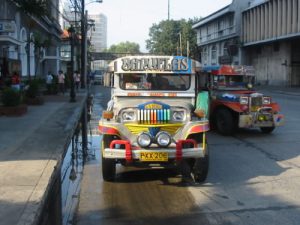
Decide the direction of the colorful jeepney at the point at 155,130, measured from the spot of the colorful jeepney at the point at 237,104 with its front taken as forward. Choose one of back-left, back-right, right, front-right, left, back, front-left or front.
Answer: front-right

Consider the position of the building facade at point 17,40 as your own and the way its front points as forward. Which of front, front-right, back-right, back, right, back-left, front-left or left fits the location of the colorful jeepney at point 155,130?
front-right

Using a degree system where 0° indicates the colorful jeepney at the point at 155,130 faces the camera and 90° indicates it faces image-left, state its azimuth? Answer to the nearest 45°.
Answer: approximately 0°

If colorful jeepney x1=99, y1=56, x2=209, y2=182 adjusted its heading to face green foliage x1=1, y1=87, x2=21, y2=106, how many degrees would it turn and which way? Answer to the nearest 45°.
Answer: approximately 135° to its right

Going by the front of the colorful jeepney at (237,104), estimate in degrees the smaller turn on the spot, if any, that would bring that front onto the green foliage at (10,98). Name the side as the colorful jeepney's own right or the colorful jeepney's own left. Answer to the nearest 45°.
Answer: approximately 135° to the colorful jeepney's own right

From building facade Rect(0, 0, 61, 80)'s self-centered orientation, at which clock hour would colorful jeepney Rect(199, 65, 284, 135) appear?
The colorful jeepney is roughly at 1 o'clock from the building facade.

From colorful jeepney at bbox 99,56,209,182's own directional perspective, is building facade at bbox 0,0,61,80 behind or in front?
behind

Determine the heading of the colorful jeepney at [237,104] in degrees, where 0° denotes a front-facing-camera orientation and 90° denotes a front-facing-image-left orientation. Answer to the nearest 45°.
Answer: approximately 315°

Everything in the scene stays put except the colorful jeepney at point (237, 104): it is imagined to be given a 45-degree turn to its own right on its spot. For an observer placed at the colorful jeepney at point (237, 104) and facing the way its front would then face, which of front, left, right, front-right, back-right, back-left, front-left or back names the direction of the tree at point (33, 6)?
front-right

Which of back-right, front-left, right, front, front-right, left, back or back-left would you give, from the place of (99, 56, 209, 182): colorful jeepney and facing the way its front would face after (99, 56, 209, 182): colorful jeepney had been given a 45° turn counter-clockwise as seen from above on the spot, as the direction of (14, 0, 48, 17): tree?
back

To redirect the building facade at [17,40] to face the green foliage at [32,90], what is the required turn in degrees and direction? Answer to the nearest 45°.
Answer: approximately 45° to its right

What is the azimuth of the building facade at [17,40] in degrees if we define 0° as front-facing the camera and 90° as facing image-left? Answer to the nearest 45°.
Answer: approximately 315°
